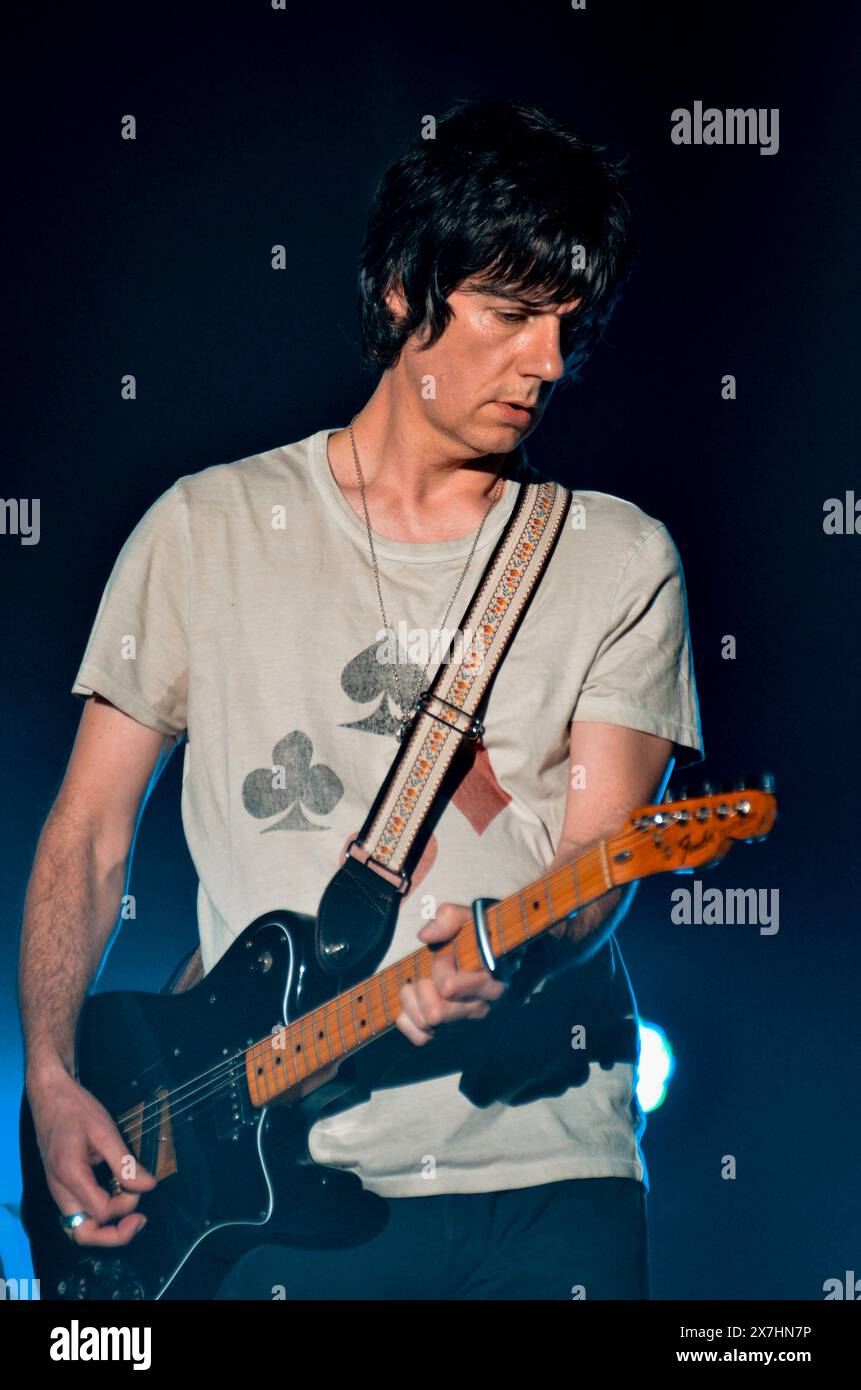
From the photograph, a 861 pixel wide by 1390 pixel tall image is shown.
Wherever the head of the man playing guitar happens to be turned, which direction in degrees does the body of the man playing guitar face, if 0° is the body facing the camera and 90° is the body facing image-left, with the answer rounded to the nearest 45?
approximately 0°
